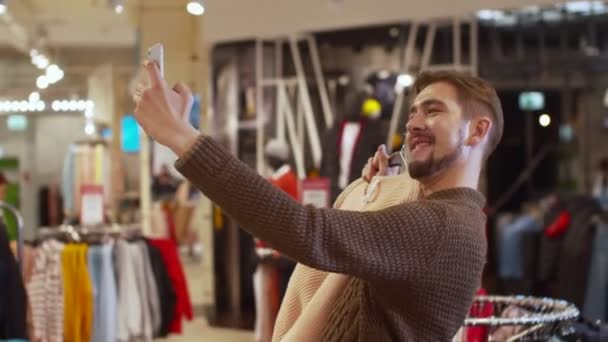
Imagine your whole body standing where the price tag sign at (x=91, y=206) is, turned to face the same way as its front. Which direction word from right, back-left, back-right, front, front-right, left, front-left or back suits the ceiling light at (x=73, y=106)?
back

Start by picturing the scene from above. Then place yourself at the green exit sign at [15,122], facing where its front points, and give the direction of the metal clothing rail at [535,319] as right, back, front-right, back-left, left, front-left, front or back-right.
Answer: front

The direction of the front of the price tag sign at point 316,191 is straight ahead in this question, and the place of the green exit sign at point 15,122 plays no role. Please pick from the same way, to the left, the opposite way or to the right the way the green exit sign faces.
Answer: the same way

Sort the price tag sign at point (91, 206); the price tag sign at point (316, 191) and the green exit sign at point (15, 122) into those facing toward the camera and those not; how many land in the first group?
3

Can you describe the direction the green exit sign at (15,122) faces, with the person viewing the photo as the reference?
facing the viewer

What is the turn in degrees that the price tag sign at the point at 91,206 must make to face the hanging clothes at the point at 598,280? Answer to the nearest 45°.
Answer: approximately 90° to its left

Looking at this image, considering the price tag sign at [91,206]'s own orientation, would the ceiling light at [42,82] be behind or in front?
behind

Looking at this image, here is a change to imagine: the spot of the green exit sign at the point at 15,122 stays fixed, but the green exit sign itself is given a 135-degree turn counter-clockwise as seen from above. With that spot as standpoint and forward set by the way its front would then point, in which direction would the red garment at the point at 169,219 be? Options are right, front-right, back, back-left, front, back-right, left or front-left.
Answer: right

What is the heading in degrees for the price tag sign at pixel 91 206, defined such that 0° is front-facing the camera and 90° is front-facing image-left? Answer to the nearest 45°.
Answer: approximately 0°

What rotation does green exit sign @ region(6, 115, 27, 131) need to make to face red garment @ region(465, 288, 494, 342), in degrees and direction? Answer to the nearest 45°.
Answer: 0° — it already faces it

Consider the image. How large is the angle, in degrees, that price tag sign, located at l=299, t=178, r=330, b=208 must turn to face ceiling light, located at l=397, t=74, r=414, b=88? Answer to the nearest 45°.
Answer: approximately 135° to its left

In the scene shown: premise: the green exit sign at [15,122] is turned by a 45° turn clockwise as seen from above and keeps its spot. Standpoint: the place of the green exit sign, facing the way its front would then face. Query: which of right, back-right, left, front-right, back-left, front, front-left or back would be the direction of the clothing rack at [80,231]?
front-left

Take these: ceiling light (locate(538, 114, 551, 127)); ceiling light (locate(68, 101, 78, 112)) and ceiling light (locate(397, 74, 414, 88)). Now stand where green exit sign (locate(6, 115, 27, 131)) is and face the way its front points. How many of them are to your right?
0

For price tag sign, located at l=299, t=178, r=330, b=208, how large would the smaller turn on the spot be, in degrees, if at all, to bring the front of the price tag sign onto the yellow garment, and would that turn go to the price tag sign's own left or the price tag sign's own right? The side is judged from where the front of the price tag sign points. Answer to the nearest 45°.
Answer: approximately 45° to the price tag sign's own right

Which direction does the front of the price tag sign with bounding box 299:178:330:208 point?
toward the camera

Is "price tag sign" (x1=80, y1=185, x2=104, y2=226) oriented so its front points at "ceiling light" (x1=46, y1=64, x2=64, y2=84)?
no

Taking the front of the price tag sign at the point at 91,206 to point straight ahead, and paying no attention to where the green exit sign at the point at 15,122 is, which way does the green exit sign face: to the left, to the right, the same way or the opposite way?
the same way
